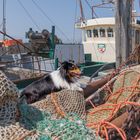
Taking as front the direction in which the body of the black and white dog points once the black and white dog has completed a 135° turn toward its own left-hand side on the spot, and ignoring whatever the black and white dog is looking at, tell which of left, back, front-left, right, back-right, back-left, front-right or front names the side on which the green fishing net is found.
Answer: back-left

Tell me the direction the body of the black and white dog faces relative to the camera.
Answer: to the viewer's right

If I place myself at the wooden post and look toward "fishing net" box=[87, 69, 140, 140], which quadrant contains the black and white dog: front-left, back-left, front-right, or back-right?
front-right

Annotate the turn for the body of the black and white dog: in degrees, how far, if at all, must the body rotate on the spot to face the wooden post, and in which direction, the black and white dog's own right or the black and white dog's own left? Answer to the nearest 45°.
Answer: approximately 45° to the black and white dog's own left

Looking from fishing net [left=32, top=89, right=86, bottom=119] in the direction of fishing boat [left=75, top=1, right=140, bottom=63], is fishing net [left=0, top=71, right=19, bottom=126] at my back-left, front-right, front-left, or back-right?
back-left

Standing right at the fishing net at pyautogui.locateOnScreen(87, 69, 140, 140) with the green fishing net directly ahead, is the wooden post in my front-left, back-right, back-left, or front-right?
back-right

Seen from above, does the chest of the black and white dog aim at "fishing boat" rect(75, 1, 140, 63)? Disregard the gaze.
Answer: no

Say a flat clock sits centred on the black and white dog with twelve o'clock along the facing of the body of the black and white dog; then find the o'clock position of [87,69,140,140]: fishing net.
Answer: The fishing net is roughly at 2 o'clock from the black and white dog.
